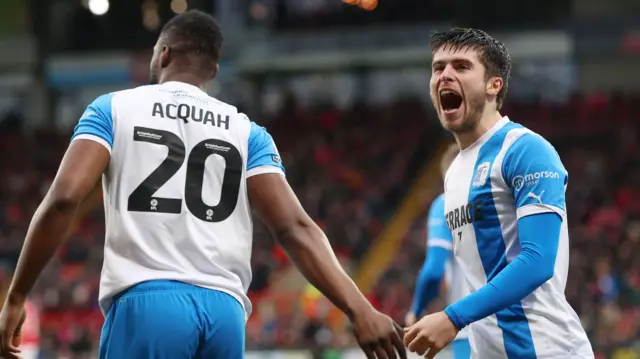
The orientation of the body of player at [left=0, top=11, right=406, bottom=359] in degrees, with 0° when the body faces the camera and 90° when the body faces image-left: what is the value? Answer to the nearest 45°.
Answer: approximately 180°

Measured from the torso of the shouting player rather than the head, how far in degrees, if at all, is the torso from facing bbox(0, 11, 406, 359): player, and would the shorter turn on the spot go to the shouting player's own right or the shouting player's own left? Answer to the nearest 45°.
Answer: approximately 45° to the shouting player's own right

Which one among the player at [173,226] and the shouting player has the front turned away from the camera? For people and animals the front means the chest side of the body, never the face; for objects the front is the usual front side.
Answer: the player

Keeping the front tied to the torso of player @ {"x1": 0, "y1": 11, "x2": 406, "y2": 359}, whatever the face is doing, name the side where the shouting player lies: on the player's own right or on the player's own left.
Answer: on the player's own right

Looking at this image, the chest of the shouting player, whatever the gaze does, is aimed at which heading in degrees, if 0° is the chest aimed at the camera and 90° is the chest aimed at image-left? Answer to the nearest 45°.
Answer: approximately 45°

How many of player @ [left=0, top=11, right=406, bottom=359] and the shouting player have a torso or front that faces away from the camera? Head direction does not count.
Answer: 1
